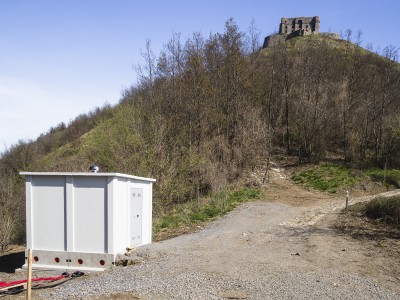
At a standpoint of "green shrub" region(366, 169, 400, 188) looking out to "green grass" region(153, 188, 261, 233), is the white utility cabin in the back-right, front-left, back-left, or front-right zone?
front-left

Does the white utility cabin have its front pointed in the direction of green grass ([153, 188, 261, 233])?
no

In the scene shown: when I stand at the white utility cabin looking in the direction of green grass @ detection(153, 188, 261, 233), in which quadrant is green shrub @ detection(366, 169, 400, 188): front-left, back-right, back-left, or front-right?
front-right

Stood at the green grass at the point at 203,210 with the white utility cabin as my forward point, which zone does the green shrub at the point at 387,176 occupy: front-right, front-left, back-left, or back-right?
back-left

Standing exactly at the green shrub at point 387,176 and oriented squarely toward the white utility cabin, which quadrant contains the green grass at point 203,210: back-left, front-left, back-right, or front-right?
front-right
